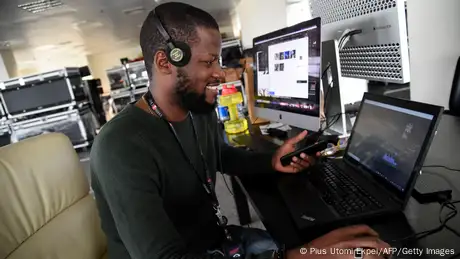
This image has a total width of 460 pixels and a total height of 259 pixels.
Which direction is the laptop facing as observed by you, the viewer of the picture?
facing the viewer and to the left of the viewer

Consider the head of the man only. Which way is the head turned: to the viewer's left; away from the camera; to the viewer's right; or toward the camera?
to the viewer's right

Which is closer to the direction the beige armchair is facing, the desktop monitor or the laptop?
the laptop

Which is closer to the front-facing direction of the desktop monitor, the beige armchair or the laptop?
the beige armchair

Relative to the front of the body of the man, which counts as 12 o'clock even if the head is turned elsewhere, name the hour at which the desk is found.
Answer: The desk is roughly at 11 o'clock from the man.

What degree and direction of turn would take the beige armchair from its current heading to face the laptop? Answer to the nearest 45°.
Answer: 0° — it already faces it

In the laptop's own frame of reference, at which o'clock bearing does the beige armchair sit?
The beige armchair is roughly at 1 o'clock from the laptop.

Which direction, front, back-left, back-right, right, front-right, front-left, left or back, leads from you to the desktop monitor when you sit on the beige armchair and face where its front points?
front-left

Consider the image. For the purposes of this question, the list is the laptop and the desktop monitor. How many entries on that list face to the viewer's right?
0

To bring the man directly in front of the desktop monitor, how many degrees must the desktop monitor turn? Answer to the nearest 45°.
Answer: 0° — it already faces them

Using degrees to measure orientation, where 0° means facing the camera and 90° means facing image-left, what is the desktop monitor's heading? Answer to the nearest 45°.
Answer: approximately 45°

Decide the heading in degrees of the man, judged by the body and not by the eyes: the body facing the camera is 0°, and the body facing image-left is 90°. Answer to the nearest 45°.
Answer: approximately 315°

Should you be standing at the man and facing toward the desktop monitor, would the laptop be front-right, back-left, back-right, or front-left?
front-right

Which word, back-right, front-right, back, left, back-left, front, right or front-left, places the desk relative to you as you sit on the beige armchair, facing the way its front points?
front

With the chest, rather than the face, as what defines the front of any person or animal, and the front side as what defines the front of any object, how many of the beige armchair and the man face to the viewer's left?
0
